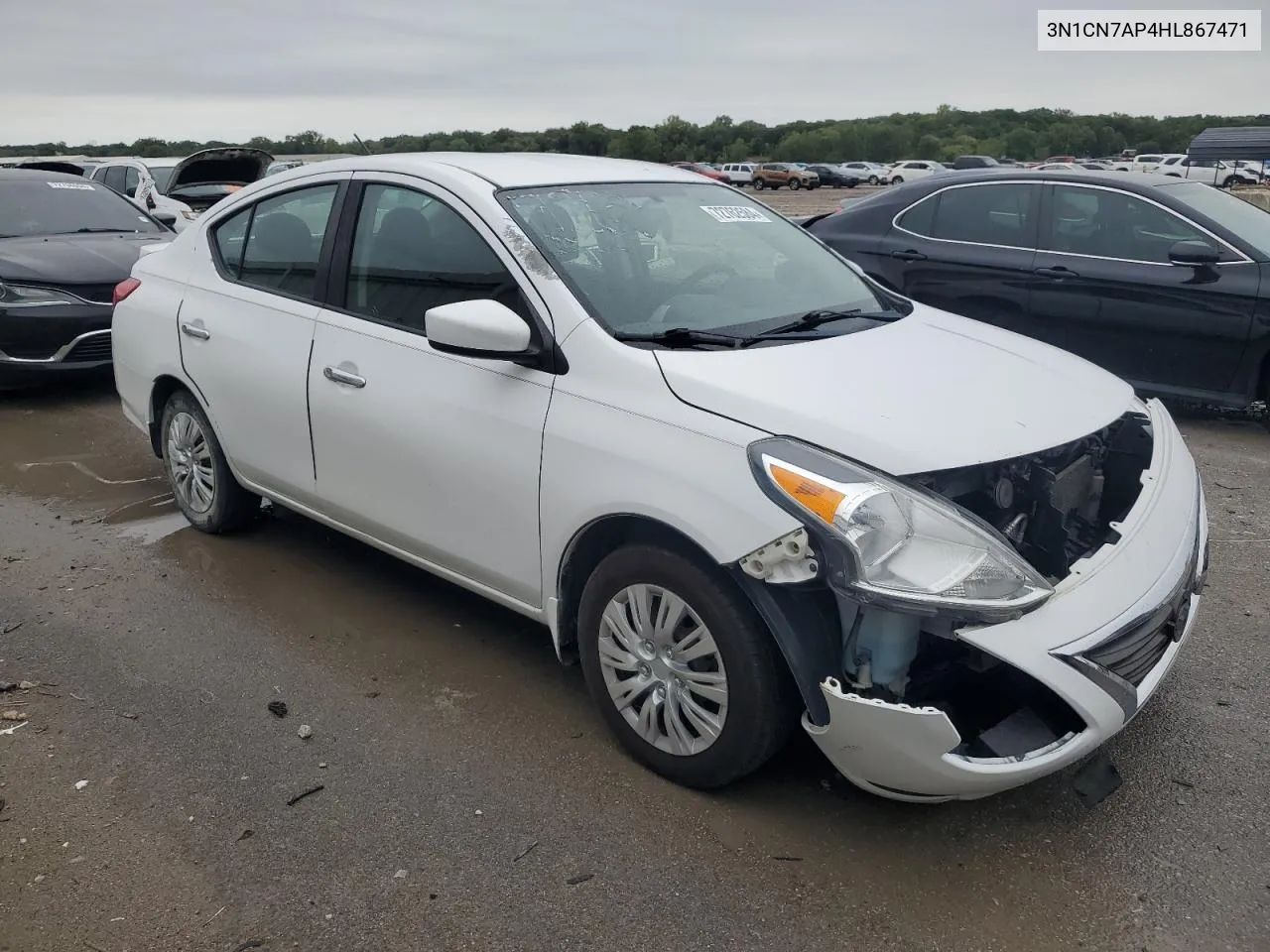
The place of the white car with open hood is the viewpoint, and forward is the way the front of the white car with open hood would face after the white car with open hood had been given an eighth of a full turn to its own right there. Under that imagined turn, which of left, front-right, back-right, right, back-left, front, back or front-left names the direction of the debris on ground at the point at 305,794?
front

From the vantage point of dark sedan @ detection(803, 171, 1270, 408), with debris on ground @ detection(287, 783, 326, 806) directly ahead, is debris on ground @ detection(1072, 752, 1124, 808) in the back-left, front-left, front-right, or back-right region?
front-left

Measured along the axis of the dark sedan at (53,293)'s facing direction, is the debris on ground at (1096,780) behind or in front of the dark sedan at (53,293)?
in front

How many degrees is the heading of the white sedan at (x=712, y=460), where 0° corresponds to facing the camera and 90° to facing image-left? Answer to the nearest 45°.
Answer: approximately 315°

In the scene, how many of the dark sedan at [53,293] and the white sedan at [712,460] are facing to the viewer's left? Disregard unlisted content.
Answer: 0

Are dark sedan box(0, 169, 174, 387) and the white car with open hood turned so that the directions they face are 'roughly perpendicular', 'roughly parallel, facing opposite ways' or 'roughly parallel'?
roughly parallel

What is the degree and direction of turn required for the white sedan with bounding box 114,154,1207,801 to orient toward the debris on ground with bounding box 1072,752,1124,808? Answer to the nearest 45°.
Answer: approximately 45° to its left

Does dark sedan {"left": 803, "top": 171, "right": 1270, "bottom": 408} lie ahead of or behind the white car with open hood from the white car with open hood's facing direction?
ahead

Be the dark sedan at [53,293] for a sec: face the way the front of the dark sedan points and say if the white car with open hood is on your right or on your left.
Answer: on your left

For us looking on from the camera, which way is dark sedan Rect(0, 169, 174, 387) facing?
facing the viewer and to the right of the viewer

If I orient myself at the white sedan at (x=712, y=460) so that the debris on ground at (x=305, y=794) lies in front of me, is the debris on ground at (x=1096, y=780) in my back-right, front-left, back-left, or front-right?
front-left

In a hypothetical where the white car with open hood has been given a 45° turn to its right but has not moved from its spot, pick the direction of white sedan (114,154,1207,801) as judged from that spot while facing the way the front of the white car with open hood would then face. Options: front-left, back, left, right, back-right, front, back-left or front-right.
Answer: front

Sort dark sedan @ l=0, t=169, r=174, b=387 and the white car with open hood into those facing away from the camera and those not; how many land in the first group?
0
